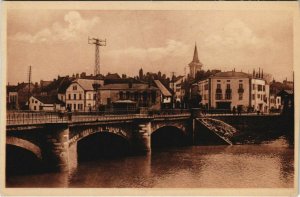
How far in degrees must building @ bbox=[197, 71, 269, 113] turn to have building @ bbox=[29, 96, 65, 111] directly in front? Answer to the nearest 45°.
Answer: approximately 90° to its right

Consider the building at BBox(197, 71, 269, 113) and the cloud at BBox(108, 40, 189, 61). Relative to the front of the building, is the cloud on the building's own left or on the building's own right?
on the building's own right

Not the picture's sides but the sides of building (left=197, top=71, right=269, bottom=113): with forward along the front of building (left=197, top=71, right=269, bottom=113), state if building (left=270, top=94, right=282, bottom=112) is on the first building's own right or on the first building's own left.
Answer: on the first building's own left

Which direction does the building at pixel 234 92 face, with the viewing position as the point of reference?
facing the viewer

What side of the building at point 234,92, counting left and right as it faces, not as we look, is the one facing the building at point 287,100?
left

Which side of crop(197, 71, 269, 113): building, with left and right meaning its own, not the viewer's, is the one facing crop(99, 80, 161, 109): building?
right
